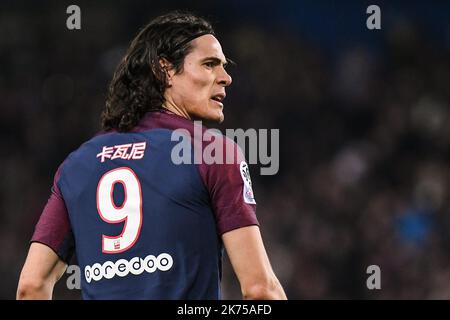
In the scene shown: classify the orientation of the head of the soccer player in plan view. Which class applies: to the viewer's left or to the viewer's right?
to the viewer's right

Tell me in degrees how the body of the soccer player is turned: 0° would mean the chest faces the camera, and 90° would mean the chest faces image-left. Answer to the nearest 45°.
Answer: approximately 225°
